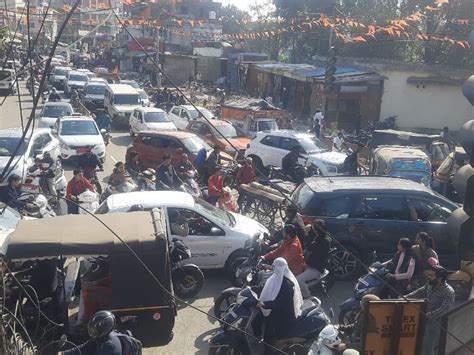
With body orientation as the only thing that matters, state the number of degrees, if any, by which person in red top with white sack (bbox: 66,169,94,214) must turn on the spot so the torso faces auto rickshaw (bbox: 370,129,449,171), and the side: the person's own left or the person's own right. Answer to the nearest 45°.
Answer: approximately 90° to the person's own left

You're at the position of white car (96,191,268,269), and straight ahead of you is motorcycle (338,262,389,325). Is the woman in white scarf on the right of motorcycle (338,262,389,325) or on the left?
right

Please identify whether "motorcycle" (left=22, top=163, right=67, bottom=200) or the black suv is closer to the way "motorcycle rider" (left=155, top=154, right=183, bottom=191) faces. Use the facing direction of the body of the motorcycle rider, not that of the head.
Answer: the black suv

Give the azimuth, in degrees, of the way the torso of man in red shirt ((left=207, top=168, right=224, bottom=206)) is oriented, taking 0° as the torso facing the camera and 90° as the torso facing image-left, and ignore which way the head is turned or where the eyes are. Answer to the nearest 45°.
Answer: approximately 315°

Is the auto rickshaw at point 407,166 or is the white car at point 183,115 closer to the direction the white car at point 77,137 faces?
the auto rickshaw

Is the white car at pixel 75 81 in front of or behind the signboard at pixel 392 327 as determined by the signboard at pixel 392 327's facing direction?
behind

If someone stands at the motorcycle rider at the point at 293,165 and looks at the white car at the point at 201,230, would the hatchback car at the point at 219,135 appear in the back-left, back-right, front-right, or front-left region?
back-right
